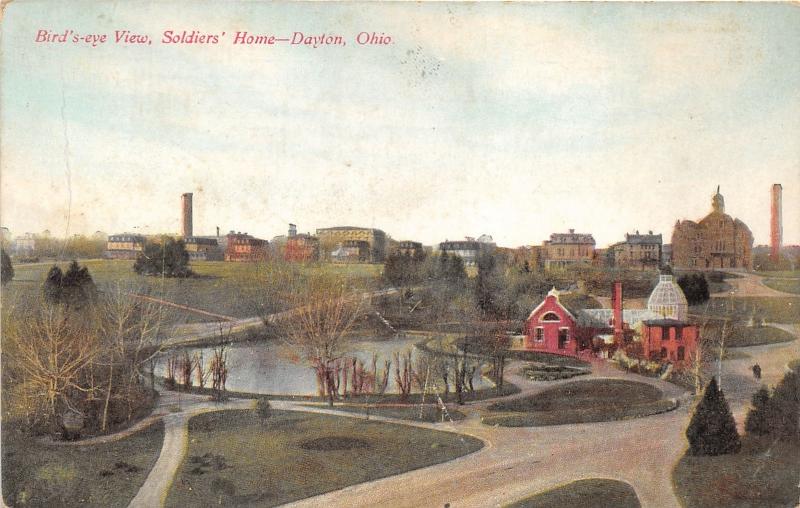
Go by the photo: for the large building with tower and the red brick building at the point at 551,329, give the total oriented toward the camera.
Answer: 2

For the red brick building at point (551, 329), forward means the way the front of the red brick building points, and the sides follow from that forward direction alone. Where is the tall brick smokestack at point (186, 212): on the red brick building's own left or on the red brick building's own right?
on the red brick building's own right

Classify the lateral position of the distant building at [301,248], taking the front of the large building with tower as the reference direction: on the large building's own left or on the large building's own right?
on the large building's own right

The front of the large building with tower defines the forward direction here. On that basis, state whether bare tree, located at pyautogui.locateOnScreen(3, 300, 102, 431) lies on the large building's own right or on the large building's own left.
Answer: on the large building's own right

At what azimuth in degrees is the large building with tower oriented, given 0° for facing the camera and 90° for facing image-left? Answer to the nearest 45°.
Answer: approximately 0°

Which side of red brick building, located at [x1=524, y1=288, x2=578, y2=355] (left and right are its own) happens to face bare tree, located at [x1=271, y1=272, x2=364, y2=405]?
right
